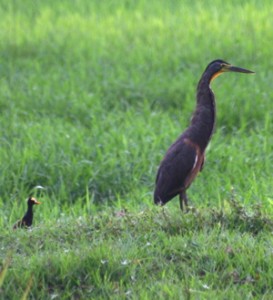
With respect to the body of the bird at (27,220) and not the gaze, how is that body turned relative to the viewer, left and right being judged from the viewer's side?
facing to the right of the viewer

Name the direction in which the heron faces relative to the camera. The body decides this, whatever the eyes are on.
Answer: to the viewer's right

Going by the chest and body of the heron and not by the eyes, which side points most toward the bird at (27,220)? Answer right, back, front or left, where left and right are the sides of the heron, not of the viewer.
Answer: back

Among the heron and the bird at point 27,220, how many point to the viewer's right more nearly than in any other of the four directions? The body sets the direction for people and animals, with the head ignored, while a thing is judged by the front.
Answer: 2

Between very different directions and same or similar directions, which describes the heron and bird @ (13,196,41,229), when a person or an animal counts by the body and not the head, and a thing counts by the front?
same or similar directions

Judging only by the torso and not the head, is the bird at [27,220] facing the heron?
yes
